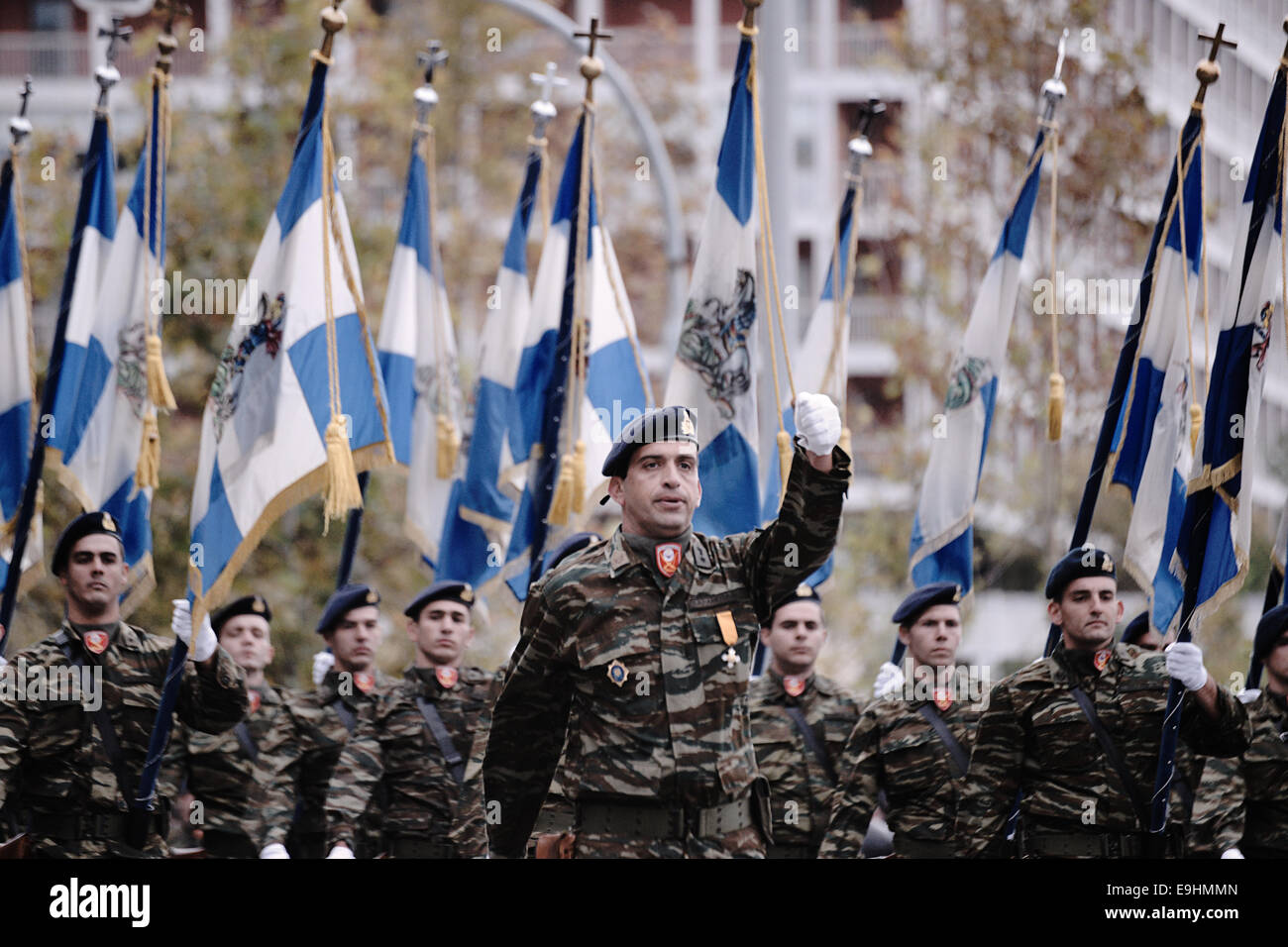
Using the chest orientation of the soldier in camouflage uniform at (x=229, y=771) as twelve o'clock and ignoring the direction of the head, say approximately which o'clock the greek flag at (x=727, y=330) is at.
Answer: The greek flag is roughly at 10 o'clock from the soldier in camouflage uniform.

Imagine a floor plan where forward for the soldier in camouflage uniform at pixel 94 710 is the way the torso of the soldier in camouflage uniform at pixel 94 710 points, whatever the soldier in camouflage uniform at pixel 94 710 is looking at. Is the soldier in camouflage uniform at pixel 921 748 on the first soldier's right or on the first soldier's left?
on the first soldier's left

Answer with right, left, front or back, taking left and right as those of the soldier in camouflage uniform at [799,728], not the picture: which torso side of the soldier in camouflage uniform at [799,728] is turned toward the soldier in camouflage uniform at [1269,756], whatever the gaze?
left

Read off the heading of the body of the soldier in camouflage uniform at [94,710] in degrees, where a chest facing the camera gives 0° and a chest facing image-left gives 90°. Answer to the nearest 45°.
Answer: approximately 0°

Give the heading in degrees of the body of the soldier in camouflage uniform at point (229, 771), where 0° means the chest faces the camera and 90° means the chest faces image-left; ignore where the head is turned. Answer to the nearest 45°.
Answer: approximately 0°

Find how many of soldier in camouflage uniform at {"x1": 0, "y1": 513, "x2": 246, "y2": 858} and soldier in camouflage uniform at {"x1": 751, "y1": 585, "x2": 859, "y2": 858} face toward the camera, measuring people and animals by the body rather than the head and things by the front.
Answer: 2

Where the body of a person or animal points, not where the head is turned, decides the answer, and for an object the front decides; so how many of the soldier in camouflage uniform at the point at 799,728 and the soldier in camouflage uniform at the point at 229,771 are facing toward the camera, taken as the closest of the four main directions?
2
